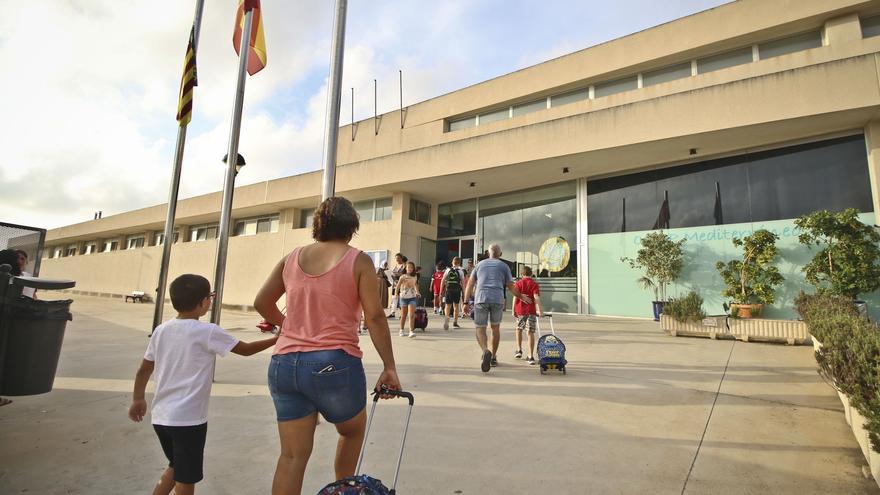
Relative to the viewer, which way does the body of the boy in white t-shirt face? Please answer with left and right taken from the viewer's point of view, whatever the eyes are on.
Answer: facing away from the viewer and to the right of the viewer

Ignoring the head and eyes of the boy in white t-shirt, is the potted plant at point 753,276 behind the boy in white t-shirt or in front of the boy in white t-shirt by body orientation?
in front

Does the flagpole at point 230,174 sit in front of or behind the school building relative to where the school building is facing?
in front

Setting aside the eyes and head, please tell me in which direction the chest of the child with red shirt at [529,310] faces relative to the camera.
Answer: away from the camera

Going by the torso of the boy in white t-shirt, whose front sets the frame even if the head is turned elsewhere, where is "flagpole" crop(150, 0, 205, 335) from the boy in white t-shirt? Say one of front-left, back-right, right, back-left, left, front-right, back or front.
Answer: front-left

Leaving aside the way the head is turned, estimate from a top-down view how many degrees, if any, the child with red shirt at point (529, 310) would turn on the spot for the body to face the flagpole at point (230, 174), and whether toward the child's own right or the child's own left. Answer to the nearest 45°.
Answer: approximately 135° to the child's own left

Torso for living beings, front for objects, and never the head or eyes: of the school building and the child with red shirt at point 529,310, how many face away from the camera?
1

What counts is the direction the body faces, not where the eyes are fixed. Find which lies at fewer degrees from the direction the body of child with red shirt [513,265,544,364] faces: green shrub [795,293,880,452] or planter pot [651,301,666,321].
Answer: the planter pot

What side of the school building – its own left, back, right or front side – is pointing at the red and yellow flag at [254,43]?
front

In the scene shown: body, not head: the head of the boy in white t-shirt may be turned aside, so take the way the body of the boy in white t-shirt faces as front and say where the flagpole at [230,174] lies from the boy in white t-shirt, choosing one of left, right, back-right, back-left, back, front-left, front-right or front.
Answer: front-left

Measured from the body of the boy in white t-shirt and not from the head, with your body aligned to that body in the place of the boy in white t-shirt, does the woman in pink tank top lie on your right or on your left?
on your right

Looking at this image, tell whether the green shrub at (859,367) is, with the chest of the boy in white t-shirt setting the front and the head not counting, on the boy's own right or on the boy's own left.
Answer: on the boy's own right

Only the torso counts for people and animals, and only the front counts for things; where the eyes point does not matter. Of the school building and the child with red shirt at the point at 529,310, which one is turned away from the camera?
the child with red shirt

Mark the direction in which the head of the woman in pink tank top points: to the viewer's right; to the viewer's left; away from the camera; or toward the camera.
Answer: away from the camera
